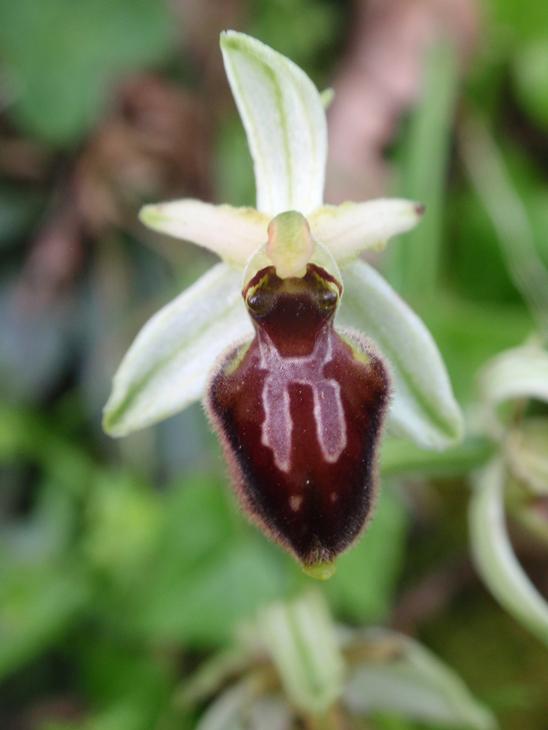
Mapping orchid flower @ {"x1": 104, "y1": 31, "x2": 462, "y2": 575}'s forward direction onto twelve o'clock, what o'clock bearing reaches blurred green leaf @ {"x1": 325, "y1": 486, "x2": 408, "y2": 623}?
The blurred green leaf is roughly at 6 o'clock from the orchid flower.

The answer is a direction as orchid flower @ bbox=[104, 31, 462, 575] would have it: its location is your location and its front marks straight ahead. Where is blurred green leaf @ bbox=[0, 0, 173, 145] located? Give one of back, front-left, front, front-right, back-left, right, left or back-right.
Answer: back

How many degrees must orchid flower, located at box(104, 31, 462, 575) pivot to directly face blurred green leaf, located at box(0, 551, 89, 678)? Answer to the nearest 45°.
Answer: approximately 135° to its right

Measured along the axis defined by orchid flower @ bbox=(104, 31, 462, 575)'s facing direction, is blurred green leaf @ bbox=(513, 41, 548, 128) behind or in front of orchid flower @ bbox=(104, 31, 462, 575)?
behind

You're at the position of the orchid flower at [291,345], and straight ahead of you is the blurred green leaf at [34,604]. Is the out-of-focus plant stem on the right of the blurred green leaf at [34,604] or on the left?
right

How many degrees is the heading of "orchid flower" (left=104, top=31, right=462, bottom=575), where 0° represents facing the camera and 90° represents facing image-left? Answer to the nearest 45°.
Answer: approximately 0°

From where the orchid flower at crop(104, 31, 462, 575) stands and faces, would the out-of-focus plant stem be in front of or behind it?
behind
